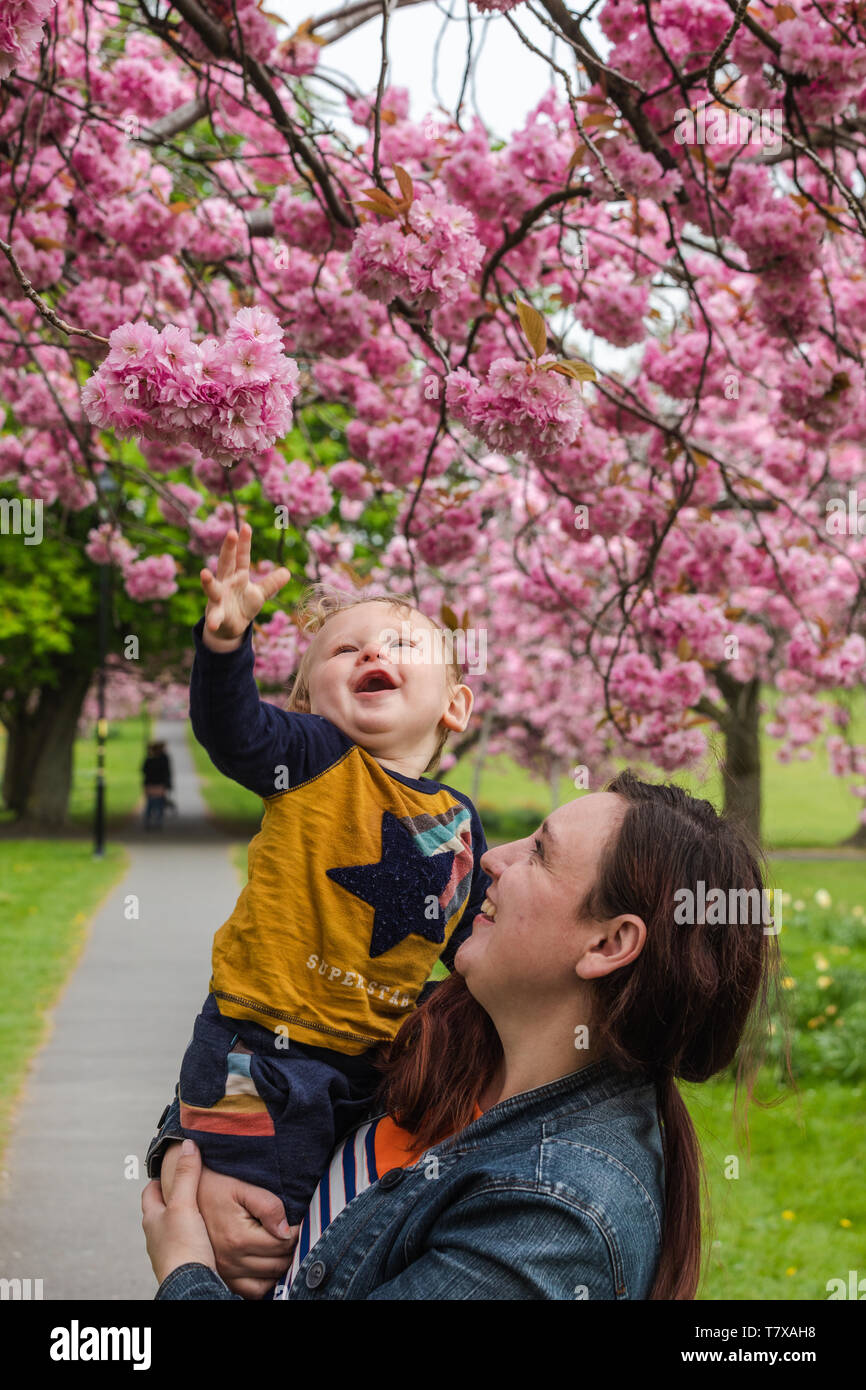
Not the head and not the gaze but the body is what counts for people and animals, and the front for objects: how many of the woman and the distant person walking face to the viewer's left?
1

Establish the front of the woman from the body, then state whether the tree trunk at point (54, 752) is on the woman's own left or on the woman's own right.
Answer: on the woman's own right

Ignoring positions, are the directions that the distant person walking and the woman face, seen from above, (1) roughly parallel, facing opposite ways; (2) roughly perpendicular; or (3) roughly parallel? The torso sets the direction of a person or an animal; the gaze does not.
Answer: roughly perpendicular

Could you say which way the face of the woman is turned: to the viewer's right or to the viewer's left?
to the viewer's left

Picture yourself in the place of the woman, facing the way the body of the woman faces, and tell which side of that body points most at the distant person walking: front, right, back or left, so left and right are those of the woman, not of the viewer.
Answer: right

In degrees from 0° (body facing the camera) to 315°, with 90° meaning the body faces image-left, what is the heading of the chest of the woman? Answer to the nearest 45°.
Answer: approximately 90°
